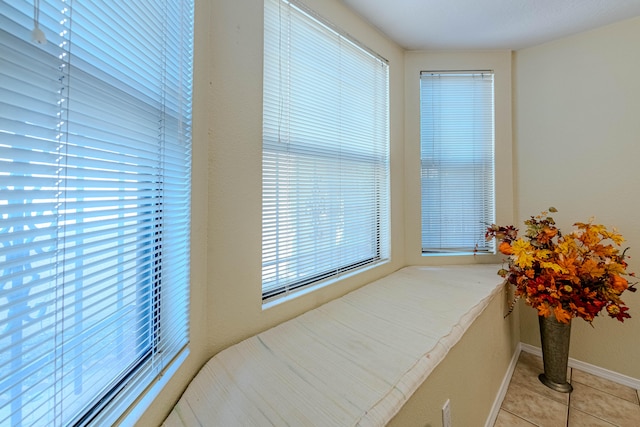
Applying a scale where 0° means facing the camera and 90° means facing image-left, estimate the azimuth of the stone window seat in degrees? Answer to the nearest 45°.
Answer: approximately 315°

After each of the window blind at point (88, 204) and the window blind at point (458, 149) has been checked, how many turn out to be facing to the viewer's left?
0

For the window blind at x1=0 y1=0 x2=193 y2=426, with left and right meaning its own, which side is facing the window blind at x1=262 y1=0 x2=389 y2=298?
left

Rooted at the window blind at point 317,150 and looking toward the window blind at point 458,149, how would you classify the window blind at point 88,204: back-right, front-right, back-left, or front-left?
back-right

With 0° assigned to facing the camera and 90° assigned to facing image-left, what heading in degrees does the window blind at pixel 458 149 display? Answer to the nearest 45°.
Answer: approximately 0°

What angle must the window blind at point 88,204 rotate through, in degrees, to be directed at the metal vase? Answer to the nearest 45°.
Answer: approximately 45° to its left

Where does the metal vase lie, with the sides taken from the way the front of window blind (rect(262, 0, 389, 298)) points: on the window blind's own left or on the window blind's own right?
on the window blind's own left

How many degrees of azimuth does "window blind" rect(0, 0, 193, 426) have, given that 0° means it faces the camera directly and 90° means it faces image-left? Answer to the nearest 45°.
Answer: approximately 315°
